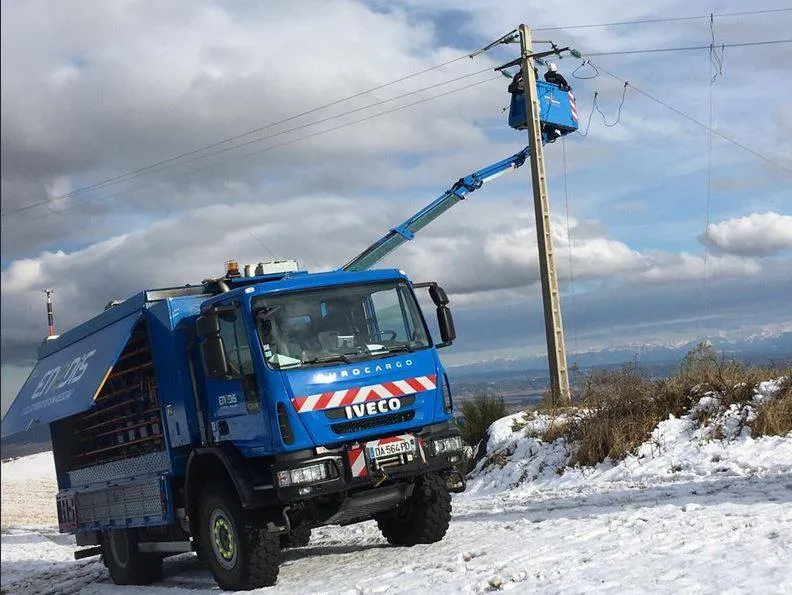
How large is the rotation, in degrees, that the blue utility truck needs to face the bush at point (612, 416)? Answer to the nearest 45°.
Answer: approximately 90° to its left

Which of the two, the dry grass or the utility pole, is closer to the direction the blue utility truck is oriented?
the dry grass

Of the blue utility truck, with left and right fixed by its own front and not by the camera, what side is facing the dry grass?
left

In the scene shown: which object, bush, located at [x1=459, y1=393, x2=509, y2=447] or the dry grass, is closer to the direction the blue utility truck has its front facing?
the dry grass

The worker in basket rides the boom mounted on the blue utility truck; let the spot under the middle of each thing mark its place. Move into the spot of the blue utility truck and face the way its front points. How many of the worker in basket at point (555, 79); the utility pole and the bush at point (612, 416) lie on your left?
3

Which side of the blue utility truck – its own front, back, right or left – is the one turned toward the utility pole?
left

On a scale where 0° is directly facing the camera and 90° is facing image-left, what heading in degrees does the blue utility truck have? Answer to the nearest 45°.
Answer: approximately 315°

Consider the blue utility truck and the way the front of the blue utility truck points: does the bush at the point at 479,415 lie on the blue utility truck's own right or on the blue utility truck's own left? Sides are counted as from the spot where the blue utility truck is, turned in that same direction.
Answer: on the blue utility truck's own left
